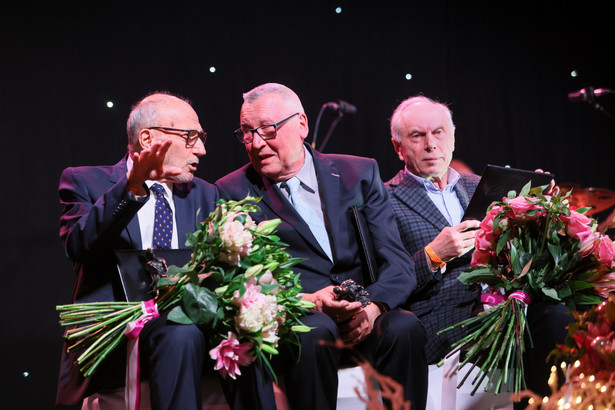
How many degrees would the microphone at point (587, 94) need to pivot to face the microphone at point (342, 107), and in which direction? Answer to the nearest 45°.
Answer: approximately 45° to its left

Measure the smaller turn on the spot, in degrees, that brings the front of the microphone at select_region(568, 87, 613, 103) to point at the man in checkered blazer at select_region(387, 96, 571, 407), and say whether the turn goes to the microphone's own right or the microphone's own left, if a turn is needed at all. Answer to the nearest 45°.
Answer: approximately 90° to the microphone's own left

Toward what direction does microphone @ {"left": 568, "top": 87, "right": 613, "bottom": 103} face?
to the viewer's left

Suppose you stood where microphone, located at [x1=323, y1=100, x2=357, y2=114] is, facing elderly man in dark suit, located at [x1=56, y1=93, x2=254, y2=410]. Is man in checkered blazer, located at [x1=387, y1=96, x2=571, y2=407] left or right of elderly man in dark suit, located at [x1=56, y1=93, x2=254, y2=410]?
left

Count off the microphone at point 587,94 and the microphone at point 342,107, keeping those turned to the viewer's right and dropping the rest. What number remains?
1

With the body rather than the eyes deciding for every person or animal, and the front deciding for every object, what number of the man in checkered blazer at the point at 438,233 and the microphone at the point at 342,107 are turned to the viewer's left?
0

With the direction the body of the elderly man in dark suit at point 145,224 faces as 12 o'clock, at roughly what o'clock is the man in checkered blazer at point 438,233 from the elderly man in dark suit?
The man in checkered blazer is roughly at 10 o'clock from the elderly man in dark suit.

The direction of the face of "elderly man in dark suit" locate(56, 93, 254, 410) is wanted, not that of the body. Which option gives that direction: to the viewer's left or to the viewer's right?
to the viewer's right

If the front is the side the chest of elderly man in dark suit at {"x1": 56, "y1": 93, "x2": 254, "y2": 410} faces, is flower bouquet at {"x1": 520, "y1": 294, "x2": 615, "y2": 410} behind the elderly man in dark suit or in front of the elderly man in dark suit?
in front

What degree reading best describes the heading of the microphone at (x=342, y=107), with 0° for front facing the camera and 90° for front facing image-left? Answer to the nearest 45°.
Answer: approximately 270°

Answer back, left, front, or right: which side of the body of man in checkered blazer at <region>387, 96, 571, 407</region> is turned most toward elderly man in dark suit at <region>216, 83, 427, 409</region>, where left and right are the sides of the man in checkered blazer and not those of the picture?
right

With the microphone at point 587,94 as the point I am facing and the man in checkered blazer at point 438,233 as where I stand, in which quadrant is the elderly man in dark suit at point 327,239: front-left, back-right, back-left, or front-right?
back-left
